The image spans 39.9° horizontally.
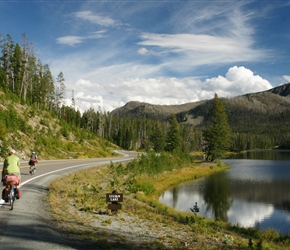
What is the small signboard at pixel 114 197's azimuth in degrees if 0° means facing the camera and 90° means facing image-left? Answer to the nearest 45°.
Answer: approximately 0°

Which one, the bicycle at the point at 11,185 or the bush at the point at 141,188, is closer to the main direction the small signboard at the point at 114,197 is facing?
the bicycle

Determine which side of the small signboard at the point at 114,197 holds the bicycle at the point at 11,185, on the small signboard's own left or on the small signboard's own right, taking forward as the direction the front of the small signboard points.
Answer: on the small signboard's own right

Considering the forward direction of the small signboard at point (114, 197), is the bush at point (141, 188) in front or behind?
behind
